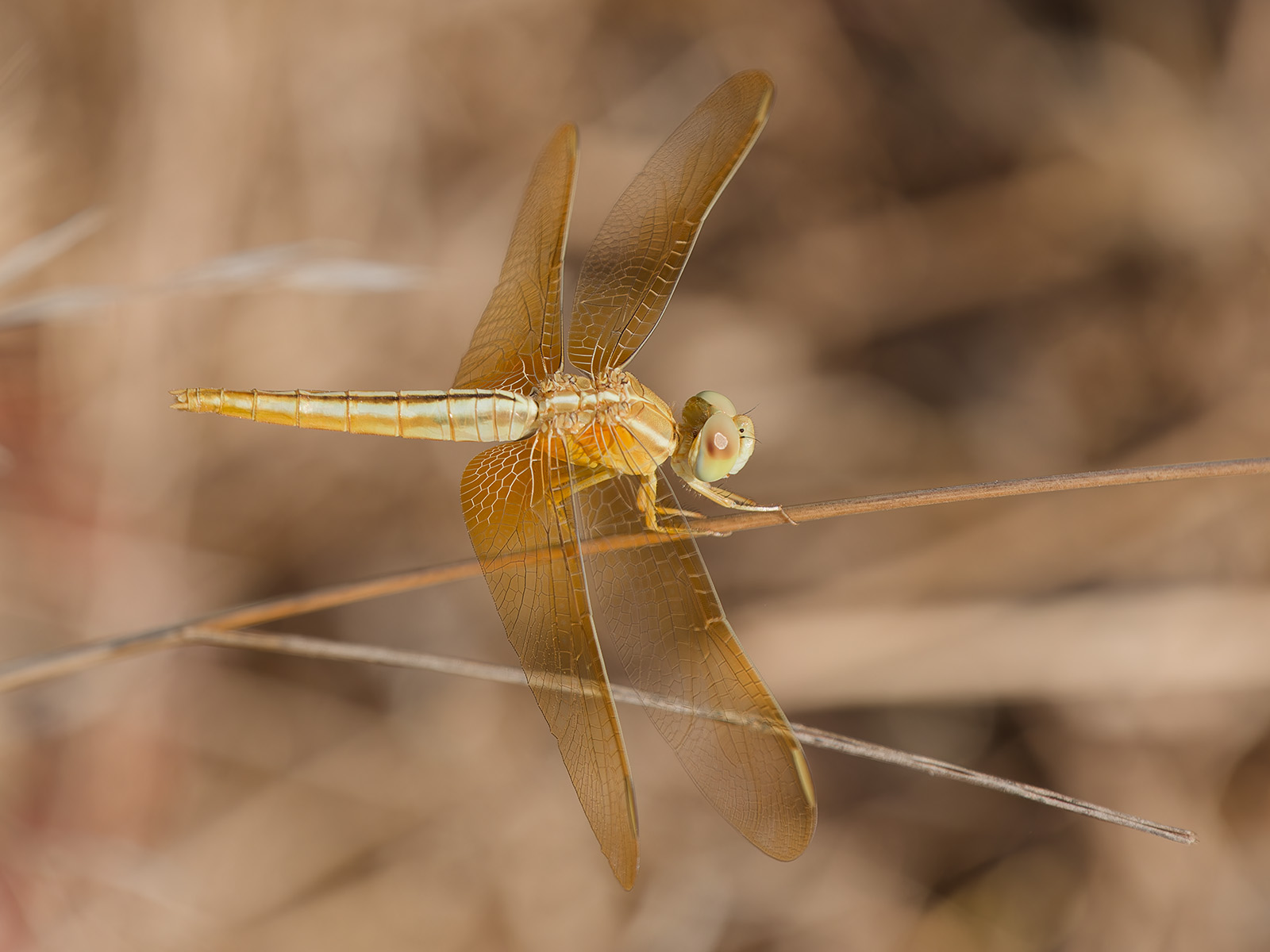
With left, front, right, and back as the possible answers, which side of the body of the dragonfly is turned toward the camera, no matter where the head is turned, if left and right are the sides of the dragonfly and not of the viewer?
right
